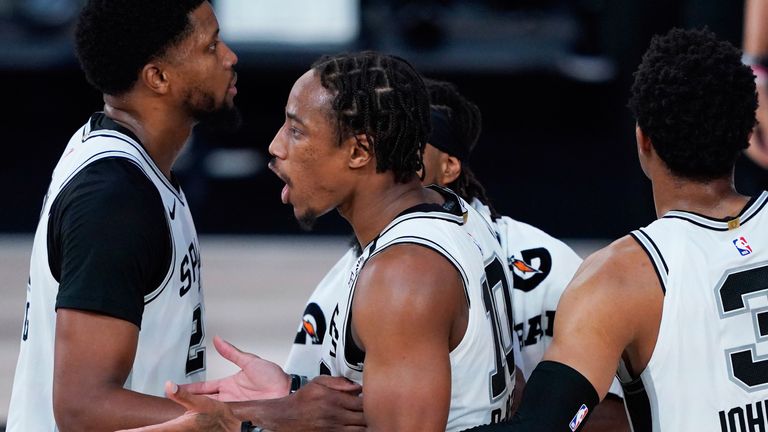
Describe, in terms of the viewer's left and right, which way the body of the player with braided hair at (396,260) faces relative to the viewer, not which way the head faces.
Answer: facing to the left of the viewer

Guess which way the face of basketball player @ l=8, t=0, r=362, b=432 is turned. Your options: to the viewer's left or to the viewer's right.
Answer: to the viewer's right

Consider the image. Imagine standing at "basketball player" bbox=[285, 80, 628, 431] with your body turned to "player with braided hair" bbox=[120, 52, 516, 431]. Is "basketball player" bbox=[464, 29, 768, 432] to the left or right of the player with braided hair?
left

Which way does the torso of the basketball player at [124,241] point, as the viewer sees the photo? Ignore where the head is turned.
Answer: to the viewer's right

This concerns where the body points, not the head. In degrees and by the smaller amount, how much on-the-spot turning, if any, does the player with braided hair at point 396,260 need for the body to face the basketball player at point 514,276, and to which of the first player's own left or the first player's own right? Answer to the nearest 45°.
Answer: approximately 135° to the first player's own right

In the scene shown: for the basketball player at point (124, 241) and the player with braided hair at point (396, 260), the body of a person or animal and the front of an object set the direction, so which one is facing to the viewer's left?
the player with braided hair

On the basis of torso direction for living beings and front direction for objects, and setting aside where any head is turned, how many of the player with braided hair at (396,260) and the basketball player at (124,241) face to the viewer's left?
1

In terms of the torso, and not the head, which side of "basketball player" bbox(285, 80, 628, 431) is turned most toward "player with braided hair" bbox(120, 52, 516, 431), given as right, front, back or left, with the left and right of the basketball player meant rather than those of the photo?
front

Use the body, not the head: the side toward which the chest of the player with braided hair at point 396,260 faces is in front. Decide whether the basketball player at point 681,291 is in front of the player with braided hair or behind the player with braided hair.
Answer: behind

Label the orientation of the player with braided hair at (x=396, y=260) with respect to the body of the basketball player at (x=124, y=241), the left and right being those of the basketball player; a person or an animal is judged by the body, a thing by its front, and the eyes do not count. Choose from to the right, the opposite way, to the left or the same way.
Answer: the opposite way

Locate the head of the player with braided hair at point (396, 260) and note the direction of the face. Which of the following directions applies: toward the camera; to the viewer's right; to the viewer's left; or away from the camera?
to the viewer's left

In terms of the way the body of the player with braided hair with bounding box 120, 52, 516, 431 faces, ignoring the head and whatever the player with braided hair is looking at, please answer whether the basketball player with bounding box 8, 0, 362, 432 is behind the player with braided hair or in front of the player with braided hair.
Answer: in front

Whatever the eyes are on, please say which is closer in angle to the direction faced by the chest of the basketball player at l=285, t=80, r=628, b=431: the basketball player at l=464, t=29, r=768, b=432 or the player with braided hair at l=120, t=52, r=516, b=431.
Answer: the player with braided hair

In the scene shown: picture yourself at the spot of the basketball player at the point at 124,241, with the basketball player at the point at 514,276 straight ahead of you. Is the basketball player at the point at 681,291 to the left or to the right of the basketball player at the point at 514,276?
right

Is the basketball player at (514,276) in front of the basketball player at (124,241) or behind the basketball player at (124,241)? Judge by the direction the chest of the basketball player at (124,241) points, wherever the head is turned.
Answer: in front
